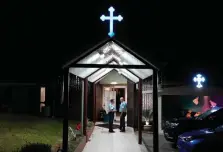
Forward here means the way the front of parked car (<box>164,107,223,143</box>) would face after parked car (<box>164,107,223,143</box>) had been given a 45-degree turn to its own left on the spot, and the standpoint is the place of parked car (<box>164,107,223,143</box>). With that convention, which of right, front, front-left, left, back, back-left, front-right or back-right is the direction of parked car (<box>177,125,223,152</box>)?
front

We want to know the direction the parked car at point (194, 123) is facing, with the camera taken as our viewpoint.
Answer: facing the viewer and to the left of the viewer
